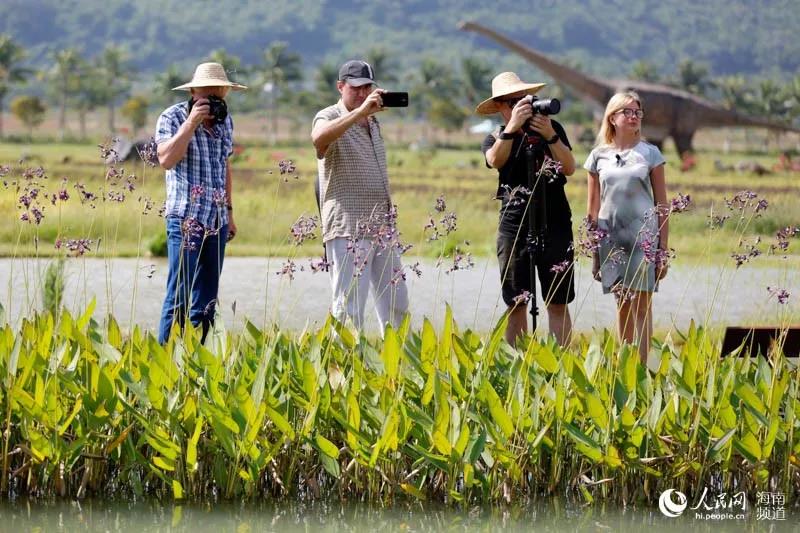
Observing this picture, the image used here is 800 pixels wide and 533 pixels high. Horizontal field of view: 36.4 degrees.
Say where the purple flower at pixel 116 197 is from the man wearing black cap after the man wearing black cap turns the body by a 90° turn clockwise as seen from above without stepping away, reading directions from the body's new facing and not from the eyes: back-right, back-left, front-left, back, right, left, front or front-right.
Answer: front

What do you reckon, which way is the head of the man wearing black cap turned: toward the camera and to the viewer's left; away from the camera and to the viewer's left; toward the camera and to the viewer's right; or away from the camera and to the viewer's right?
toward the camera and to the viewer's right

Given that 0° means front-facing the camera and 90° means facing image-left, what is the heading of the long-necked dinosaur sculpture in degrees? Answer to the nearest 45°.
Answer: approximately 90°

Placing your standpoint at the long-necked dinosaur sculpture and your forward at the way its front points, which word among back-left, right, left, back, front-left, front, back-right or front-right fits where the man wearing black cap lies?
left

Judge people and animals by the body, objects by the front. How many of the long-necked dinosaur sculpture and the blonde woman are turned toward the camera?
1

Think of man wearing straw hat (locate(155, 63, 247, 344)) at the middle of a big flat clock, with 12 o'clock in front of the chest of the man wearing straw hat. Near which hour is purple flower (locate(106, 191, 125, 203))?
The purple flower is roughly at 2 o'clock from the man wearing straw hat.

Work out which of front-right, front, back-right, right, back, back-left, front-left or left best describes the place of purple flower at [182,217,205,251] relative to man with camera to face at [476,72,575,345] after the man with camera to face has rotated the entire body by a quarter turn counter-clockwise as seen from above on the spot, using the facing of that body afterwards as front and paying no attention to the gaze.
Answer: back

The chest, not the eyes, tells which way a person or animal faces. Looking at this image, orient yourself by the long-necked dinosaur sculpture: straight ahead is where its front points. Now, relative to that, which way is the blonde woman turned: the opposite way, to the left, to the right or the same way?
to the left

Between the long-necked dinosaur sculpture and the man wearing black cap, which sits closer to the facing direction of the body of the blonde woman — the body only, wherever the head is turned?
the man wearing black cap

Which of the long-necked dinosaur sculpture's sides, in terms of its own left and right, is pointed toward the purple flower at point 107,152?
left

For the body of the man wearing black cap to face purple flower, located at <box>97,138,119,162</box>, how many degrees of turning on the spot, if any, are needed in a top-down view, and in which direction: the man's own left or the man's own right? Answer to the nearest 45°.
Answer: approximately 90° to the man's own right
